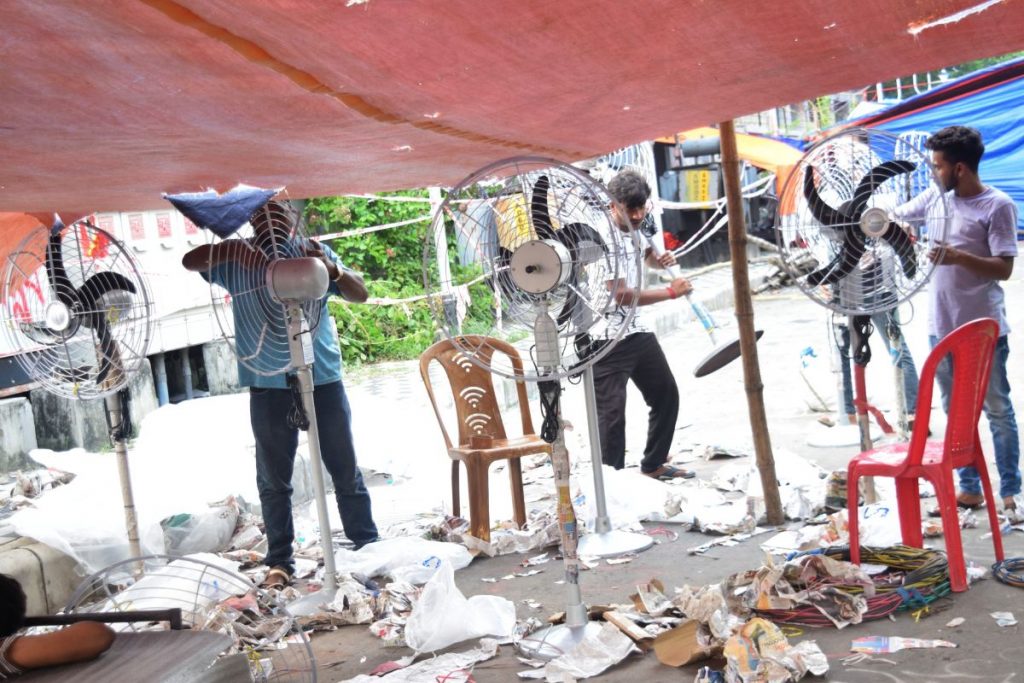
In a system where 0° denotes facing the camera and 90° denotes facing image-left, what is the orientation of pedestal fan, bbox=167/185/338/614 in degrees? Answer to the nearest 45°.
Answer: approximately 135°

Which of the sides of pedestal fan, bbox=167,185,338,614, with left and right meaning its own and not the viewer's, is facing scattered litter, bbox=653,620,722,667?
back
